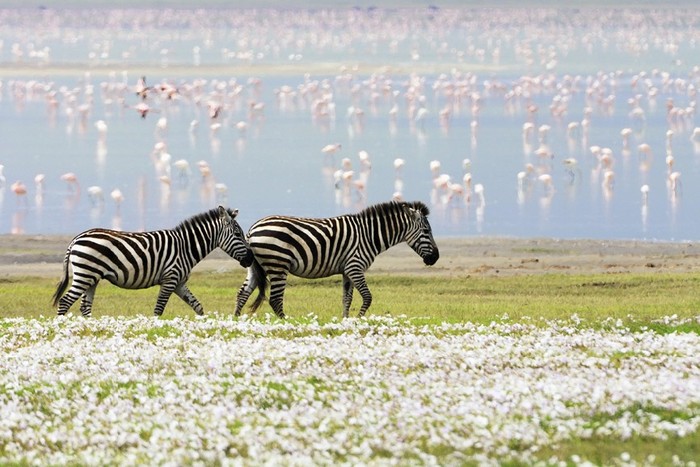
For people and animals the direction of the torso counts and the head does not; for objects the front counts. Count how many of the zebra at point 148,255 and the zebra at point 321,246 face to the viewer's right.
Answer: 2

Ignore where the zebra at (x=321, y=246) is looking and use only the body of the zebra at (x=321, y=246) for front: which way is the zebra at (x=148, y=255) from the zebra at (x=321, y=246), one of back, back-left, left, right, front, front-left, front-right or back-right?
back

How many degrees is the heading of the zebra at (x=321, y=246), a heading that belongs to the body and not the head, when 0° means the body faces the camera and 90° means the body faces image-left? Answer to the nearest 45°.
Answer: approximately 270°

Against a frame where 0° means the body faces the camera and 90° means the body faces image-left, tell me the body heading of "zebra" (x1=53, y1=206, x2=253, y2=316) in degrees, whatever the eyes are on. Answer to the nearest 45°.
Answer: approximately 270°

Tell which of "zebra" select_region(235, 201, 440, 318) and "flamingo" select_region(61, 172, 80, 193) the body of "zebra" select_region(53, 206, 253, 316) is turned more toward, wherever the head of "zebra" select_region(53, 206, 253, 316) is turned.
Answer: the zebra

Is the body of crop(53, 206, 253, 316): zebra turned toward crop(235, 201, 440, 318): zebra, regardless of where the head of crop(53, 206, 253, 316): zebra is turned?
yes

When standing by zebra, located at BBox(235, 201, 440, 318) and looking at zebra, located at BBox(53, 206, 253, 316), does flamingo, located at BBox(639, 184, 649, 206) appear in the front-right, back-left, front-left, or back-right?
back-right

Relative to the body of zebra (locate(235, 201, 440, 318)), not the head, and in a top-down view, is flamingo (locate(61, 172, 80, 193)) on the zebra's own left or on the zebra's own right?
on the zebra's own left

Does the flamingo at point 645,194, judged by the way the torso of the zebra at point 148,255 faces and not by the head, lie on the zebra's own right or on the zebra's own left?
on the zebra's own left

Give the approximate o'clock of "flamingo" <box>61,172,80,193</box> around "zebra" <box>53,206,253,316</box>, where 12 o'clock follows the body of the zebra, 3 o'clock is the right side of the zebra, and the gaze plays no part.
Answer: The flamingo is roughly at 9 o'clock from the zebra.
